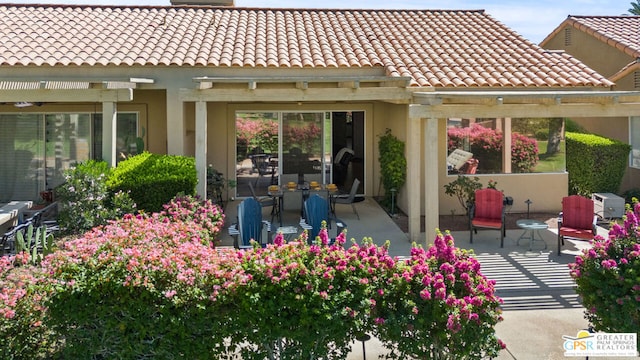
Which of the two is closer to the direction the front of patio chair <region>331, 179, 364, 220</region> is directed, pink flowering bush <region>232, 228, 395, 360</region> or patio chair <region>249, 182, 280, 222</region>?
the patio chair

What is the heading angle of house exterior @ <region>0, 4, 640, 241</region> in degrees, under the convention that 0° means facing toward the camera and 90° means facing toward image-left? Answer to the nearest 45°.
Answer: approximately 0°

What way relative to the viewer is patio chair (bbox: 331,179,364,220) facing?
to the viewer's left

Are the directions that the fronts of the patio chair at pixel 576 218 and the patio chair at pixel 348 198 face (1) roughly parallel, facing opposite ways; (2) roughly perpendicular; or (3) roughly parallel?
roughly perpendicular

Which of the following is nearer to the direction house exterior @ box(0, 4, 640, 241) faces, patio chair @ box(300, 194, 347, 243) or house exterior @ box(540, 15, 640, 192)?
the patio chair

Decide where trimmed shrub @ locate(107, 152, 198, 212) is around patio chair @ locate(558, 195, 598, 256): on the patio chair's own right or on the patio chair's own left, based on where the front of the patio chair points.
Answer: on the patio chair's own right

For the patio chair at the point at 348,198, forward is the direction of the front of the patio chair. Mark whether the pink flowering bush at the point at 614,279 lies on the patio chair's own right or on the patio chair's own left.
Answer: on the patio chair's own left

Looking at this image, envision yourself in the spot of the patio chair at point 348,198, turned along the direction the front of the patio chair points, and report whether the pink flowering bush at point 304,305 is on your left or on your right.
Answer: on your left

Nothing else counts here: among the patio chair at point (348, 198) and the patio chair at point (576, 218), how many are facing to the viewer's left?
1
